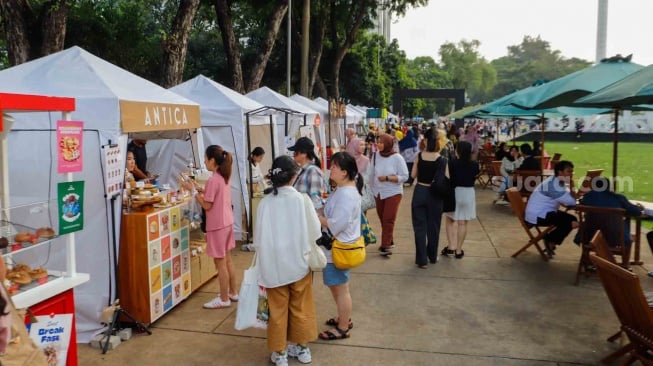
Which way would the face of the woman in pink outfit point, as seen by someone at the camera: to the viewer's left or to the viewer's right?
to the viewer's left

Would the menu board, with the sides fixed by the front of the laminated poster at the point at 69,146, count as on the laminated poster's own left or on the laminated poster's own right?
on the laminated poster's own left

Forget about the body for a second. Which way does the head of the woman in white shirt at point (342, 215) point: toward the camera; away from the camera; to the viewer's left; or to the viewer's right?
to the viewer's left

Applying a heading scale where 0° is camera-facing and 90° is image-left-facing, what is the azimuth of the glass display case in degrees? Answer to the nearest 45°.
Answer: approximately 315°

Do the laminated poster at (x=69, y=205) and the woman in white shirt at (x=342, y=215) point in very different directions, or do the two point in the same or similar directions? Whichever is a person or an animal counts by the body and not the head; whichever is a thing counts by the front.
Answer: very different directions

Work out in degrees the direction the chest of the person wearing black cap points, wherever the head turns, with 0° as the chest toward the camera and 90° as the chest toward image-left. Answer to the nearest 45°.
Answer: approximately 90°

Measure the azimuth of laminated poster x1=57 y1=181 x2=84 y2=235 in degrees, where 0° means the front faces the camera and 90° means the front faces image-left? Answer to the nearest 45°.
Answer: approximately 315°

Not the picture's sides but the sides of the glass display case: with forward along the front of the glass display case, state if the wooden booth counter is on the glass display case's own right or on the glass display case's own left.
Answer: on the glass display case's own left

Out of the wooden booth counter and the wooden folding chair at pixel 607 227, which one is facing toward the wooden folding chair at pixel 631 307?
the wooden booth counter
